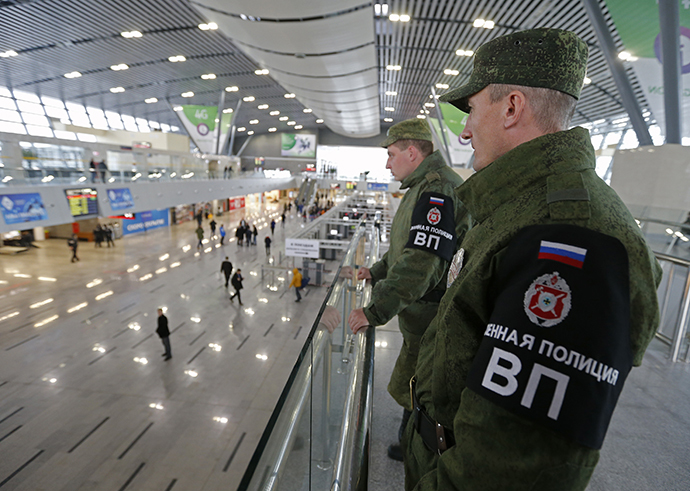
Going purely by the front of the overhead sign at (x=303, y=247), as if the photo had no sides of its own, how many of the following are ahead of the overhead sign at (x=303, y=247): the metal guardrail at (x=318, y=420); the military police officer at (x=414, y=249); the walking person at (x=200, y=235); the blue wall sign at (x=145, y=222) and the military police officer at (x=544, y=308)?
3

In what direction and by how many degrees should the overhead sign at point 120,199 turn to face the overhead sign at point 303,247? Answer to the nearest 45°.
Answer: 0° — it already faces it

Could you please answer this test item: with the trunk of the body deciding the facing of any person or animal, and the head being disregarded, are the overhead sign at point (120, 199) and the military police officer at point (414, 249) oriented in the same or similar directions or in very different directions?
very different directions

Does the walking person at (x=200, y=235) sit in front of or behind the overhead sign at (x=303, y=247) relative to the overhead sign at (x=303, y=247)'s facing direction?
behind

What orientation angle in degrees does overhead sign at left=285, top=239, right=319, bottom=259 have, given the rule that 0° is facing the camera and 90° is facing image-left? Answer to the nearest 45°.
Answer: approximately 0°

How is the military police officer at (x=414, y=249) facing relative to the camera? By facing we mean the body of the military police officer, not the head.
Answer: to the viewer's left

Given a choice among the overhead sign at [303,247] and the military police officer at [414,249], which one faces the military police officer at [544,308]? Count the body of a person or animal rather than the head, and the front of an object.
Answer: the overhead sign

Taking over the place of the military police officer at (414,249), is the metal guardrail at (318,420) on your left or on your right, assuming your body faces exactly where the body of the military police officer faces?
on your left

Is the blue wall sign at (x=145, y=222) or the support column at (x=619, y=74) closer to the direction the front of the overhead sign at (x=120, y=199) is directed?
the support column

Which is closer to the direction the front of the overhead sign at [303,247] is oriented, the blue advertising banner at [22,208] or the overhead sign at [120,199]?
the blue advertising banner

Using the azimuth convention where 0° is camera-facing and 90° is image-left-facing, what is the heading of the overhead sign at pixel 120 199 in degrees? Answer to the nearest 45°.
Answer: approximately 315°

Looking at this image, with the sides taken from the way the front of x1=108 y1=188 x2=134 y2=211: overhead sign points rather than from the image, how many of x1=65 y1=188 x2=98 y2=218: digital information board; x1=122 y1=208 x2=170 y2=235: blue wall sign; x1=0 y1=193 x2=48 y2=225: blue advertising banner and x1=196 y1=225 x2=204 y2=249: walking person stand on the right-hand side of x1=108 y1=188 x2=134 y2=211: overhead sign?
2

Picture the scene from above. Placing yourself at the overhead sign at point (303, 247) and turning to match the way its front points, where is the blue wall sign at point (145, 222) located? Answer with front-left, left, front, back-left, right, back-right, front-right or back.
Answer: back-right
